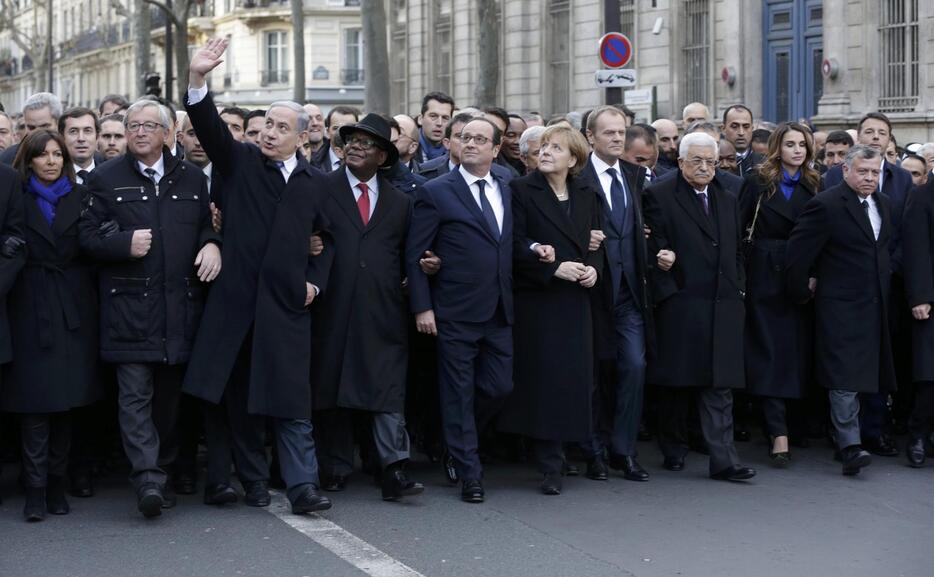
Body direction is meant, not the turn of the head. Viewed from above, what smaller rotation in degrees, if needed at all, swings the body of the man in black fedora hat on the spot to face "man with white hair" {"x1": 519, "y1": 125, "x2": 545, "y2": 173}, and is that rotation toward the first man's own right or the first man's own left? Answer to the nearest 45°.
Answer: approximately 135° to the first man's own left

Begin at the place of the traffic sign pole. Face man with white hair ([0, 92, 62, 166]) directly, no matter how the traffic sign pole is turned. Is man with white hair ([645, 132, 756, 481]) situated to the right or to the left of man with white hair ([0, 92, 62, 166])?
left

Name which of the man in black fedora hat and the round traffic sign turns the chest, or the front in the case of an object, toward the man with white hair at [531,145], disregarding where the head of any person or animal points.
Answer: the round traffic sign

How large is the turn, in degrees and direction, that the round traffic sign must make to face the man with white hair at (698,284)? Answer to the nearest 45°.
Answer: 0° — it already faces them

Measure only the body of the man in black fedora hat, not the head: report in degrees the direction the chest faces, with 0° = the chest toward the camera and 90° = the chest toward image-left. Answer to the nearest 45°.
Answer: approximately 0°

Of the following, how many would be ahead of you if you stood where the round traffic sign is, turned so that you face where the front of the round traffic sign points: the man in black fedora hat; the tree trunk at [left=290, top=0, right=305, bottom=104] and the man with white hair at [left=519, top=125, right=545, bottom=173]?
2

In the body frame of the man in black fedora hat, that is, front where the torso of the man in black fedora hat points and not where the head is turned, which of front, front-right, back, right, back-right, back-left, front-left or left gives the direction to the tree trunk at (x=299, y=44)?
back

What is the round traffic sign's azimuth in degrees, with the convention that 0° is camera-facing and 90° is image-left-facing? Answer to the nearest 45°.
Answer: approximately 0°

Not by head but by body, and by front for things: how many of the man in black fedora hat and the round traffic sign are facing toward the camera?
2

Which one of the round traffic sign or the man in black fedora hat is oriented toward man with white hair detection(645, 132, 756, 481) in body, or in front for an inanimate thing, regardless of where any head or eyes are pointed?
the round traffic sign
